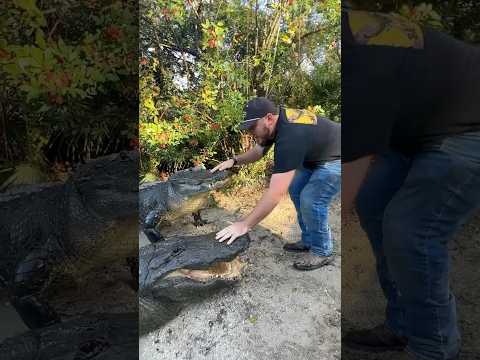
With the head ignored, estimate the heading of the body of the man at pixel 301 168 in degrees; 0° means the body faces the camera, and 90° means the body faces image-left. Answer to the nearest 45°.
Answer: approximately 90°
